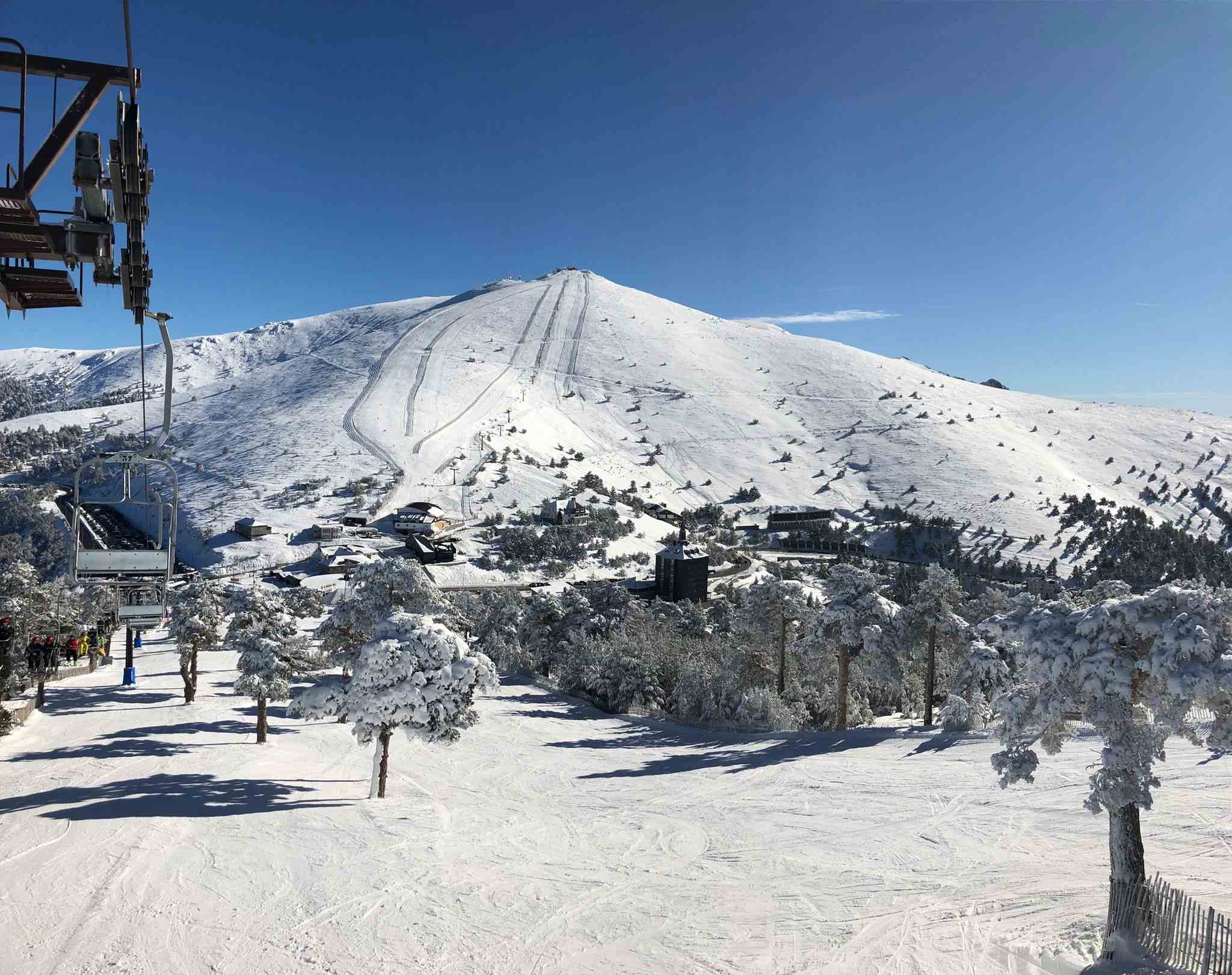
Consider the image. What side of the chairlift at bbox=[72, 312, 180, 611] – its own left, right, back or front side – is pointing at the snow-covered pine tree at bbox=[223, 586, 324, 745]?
front

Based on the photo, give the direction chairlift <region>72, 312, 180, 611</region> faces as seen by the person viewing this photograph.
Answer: facing away from the viewer

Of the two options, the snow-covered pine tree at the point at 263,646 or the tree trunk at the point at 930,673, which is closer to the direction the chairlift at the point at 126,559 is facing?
the snow-covered pine tree

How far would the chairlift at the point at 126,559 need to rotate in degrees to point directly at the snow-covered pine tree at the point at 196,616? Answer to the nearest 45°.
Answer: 0° — it already faces it

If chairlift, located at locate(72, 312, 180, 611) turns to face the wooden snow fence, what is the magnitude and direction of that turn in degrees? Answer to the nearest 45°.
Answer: approximately 135° to its right

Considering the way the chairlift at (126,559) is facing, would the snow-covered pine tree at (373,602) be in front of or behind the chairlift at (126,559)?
in front

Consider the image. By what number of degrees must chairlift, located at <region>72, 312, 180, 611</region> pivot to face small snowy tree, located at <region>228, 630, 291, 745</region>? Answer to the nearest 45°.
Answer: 0° — it already faces it
